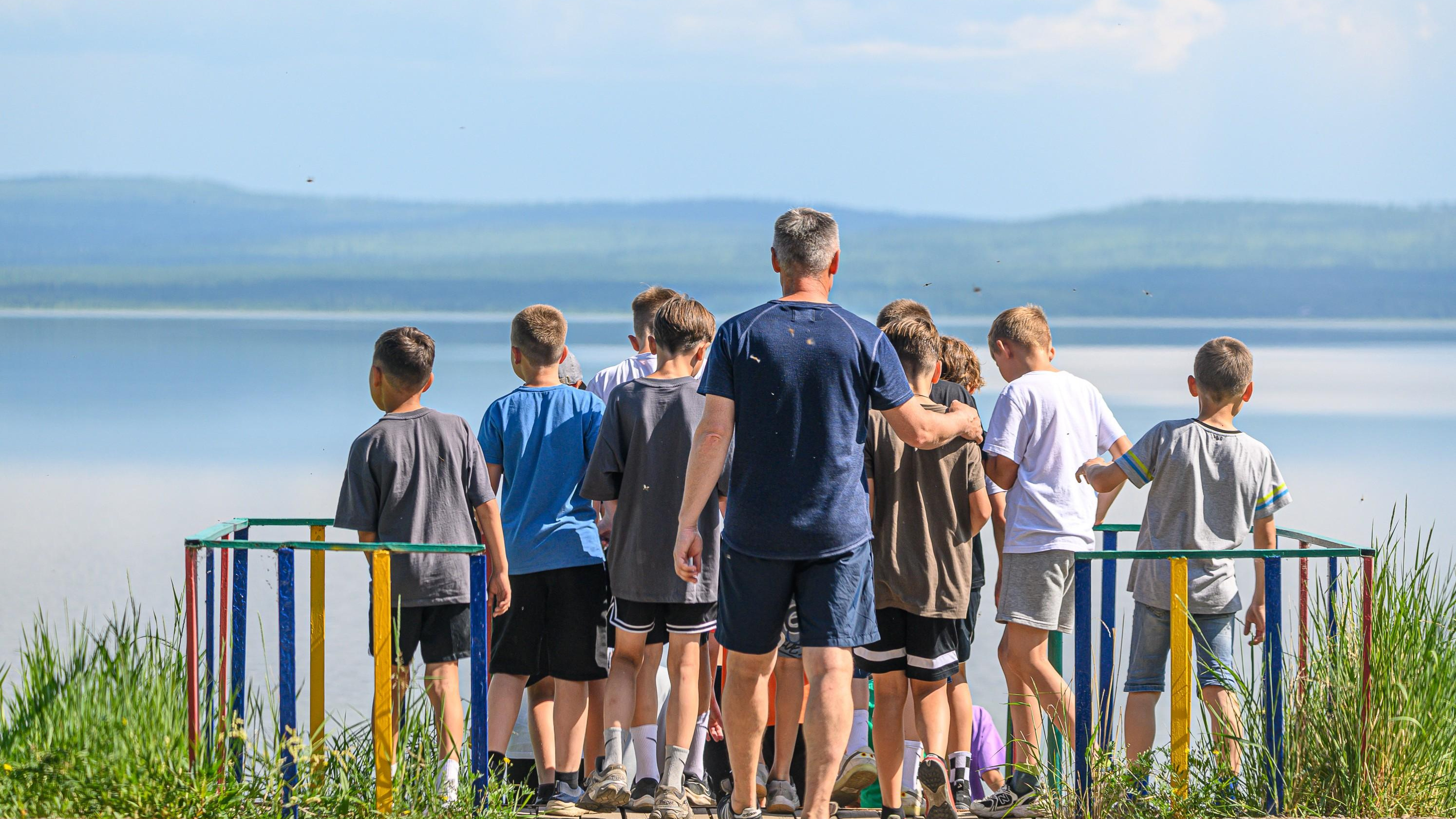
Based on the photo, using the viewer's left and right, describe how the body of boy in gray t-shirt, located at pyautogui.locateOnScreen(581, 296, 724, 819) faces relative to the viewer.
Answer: facing away from the viewer

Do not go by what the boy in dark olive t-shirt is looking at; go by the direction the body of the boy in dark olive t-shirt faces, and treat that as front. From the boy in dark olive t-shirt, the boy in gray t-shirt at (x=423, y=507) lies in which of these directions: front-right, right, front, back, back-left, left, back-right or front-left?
left

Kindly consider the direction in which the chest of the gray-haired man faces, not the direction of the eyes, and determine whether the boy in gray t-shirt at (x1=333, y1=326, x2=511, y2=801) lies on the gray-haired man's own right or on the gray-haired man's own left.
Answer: on the gray-haired man's own left

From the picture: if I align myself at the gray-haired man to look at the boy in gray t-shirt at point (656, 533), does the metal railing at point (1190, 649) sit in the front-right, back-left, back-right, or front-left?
back-right

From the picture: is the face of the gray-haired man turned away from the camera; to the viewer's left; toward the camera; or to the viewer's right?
away from the camera

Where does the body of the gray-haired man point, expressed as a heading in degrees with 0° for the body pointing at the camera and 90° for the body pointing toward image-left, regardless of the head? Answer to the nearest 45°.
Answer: approximately 180°

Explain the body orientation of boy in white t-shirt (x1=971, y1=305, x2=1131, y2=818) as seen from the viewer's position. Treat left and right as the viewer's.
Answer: facing away from the viewer and to the left of the viewer

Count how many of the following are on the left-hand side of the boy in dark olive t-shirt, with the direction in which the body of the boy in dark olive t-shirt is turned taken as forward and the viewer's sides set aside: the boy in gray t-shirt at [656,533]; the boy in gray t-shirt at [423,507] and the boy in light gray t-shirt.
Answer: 2

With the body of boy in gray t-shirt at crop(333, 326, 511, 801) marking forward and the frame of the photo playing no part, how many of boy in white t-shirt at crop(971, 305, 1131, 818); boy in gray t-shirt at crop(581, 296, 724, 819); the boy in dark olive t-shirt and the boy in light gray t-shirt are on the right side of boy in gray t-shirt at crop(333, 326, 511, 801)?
4

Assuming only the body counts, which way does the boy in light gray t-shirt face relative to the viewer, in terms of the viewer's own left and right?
facing away from the viewer

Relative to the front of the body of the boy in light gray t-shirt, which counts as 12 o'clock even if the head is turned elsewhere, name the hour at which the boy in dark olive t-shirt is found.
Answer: The boy in dark olive t-shirt is roughly at 8 o'clock from the boy in light gray t-shirt.

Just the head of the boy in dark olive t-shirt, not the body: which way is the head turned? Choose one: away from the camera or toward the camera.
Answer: away from the camera

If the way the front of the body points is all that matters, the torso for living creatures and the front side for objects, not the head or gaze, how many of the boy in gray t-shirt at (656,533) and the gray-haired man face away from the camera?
2

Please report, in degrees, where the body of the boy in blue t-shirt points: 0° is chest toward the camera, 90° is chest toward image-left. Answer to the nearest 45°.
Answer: approximately 180°

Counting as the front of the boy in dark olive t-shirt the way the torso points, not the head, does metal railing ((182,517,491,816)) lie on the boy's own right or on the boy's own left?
on the boy's own left

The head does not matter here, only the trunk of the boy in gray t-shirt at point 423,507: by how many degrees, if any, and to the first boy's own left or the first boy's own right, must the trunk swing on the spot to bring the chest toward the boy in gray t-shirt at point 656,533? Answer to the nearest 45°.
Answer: approximately 90° to the first boy's own right

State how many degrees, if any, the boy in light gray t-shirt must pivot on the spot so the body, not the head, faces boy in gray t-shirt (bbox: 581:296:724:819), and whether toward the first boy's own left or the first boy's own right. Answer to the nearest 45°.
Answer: approximately 90° to the first boy's own left
